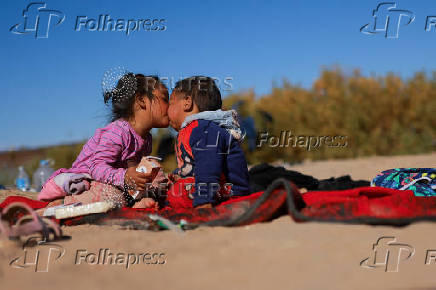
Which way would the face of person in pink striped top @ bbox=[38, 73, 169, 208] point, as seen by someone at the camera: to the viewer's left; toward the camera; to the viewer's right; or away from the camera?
to the viewer's right

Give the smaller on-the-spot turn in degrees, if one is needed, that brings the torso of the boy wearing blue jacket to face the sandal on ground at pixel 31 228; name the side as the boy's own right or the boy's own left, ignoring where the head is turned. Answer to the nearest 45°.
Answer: approximately 45° to the boy's own left

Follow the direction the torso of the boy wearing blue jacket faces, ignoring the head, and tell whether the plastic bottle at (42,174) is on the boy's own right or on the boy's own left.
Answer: on the boy's own right

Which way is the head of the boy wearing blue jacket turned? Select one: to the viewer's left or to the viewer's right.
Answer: to the viewer's left

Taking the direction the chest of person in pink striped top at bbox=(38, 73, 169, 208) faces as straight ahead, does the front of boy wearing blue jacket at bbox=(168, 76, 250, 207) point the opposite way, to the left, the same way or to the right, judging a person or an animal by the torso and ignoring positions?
the opposite way

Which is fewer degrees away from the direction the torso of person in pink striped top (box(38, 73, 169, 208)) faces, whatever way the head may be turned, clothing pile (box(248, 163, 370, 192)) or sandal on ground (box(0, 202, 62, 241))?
the clothing pile

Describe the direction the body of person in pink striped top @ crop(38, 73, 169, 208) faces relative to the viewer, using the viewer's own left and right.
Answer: facing to the right of the viewer

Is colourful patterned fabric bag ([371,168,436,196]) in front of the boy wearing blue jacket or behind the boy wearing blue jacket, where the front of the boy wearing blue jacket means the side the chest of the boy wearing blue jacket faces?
behind

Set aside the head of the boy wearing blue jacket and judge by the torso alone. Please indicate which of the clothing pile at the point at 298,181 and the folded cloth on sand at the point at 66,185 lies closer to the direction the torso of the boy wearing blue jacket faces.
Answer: the folded cloth on sand
